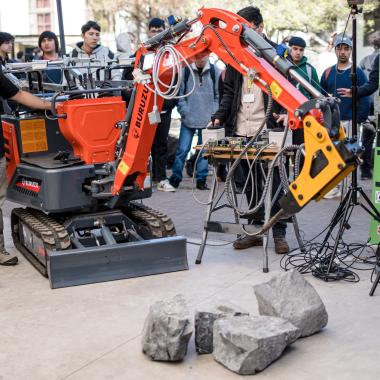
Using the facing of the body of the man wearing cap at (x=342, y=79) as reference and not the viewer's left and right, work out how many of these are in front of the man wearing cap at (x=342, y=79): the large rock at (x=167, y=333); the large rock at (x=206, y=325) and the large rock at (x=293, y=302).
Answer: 3

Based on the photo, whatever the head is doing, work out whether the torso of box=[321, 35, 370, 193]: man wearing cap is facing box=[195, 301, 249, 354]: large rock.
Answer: yes

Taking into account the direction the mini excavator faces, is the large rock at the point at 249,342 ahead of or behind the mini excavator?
ahead

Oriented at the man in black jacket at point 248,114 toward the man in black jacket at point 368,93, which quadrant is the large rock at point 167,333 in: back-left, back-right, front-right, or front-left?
back-right

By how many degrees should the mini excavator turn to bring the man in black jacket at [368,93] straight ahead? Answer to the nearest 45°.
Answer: approximately 90° to its left

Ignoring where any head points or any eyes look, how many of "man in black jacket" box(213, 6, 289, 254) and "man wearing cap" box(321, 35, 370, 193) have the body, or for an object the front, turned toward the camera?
2

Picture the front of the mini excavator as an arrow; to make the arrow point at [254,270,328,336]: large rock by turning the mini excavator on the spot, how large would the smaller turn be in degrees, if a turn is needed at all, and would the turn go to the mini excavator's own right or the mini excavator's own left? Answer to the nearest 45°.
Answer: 0° — it already faces it

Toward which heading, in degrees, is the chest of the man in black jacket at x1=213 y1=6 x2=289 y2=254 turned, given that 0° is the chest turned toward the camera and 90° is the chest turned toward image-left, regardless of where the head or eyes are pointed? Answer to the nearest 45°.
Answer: approximately 0°

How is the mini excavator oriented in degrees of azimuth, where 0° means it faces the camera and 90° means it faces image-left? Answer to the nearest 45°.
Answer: approximately 315°
